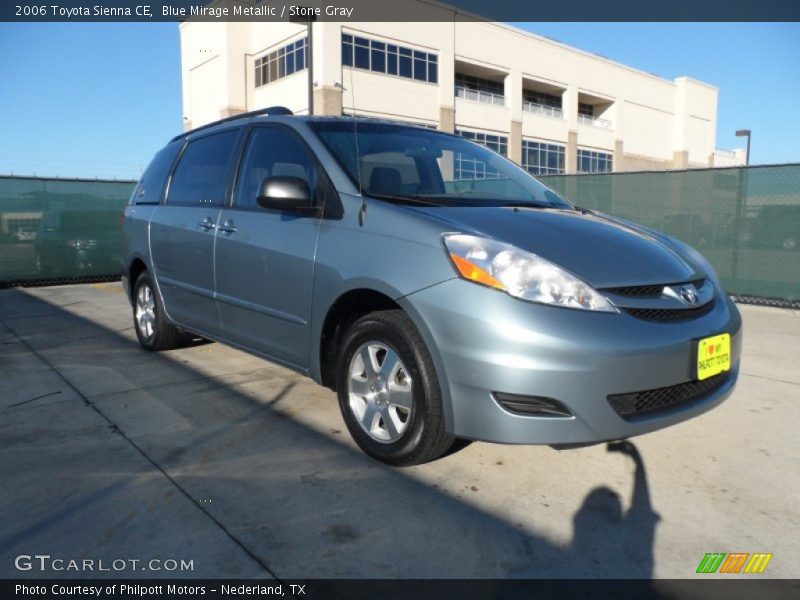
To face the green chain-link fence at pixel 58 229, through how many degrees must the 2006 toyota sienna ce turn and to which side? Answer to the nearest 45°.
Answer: approximately 180°

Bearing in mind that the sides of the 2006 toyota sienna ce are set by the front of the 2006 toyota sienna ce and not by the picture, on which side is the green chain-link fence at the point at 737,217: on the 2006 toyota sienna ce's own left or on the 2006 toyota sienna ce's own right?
on the 2006 toyota sienna ce's own left

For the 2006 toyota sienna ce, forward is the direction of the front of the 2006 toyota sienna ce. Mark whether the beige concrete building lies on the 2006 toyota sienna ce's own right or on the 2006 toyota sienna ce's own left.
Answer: on the 2006 toyota sienna ce's own left

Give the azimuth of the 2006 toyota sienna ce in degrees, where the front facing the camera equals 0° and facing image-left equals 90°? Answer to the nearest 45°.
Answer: approximately 315°
